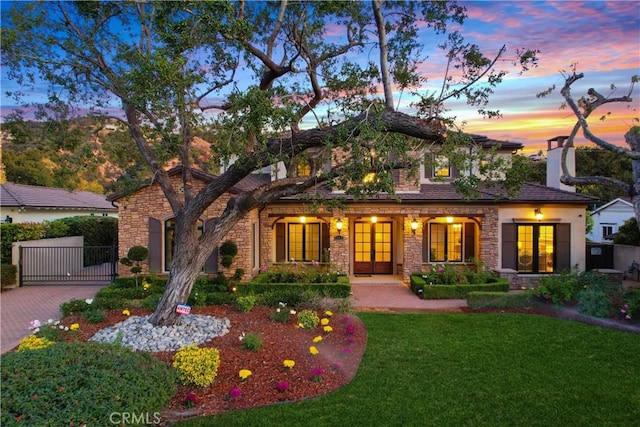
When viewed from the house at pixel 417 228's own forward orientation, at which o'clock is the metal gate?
The metal gate is roughly at 3 o'clock from the house.

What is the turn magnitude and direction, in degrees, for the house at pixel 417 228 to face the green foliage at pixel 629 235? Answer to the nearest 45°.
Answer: approximately 90° to its left

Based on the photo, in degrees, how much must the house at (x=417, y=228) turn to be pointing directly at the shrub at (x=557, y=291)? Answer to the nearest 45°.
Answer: approximately 45° to its left

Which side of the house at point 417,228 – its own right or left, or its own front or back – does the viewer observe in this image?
front

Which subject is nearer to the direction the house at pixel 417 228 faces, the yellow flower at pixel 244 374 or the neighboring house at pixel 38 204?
the yellow flower

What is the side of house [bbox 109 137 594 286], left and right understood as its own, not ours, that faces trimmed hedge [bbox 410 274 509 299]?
front

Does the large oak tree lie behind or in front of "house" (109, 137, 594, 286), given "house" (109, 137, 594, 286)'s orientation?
in front

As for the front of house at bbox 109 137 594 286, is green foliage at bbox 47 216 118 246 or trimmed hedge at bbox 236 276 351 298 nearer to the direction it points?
the trimmed hedge

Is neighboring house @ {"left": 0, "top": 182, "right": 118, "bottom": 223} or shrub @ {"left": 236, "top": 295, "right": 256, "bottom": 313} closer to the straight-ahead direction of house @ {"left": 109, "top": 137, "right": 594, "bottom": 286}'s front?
the shrub

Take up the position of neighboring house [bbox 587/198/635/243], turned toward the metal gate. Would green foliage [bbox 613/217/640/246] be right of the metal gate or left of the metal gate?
left

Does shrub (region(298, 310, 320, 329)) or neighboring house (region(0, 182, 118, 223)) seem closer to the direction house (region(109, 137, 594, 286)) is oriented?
the shrub

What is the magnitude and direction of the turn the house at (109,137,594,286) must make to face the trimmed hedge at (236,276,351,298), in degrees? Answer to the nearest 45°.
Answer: approximately 45° to its right
